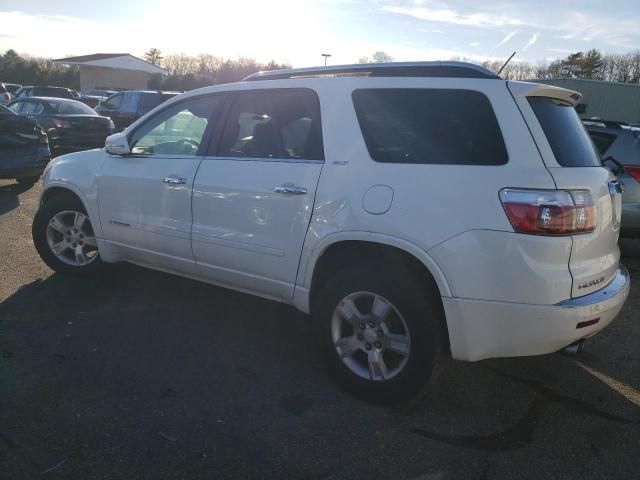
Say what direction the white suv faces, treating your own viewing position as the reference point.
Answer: facing away from the viewer and to the left of the viewer

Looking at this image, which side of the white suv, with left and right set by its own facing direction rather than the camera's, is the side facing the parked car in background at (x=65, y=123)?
front

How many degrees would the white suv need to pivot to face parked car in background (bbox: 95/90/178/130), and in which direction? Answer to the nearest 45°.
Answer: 0° — it already faces it

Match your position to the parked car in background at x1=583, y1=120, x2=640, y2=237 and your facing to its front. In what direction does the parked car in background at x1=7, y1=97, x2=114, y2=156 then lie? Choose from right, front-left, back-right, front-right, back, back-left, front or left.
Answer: front-left

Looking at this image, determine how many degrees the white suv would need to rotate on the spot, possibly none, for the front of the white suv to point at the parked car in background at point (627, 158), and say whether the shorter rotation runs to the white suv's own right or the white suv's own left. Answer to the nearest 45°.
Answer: approximately 90° to the white suv's own right

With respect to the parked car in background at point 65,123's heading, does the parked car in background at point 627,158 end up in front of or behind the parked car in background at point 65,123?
behind

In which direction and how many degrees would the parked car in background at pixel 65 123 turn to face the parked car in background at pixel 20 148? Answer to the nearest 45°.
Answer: approximately 135° to its left

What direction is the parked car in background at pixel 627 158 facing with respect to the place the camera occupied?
facing away from the viewer and to the left of the viewer

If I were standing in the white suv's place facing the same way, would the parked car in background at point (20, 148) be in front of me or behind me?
in front

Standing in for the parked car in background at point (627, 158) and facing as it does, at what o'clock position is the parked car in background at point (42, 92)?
the parked car in background at point (42, 92) is roughly at 11 o'clock from the parked car in background at point (627, 158).

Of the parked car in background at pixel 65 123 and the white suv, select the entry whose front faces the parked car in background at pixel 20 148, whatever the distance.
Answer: the white suv

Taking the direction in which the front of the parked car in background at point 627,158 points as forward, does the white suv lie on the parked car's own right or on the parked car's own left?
on the parked car's own left

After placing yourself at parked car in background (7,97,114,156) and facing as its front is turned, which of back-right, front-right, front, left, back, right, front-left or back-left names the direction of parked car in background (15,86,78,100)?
front-right

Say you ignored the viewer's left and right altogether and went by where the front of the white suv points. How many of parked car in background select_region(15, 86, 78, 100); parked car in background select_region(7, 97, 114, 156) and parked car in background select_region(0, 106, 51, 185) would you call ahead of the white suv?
3

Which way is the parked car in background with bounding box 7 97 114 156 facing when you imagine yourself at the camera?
facing away from the viewer and to the left of the viewer
